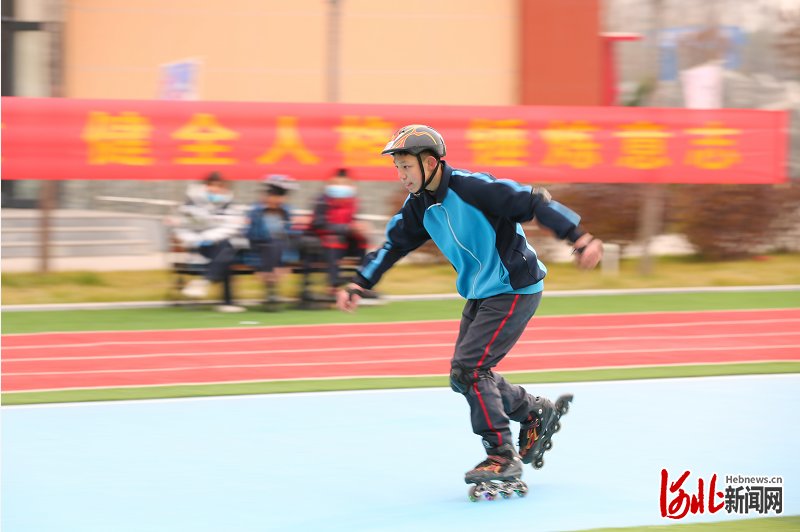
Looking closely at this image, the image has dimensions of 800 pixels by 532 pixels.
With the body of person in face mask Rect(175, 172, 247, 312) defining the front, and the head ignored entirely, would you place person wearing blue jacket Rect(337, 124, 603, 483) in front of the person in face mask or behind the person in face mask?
in front

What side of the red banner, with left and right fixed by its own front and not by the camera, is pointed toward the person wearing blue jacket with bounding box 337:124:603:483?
front

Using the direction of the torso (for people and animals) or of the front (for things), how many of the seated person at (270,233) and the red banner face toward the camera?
2

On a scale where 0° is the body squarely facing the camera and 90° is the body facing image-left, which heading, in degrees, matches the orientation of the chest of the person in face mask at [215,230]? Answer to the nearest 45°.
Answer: approximately 0°

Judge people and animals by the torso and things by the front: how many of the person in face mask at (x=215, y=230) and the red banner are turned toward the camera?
2

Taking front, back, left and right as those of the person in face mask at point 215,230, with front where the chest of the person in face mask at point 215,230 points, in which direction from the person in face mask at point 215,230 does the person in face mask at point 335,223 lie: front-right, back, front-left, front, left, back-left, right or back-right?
left
